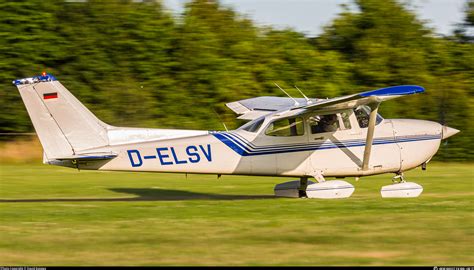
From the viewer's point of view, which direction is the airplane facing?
to the viewer's right
